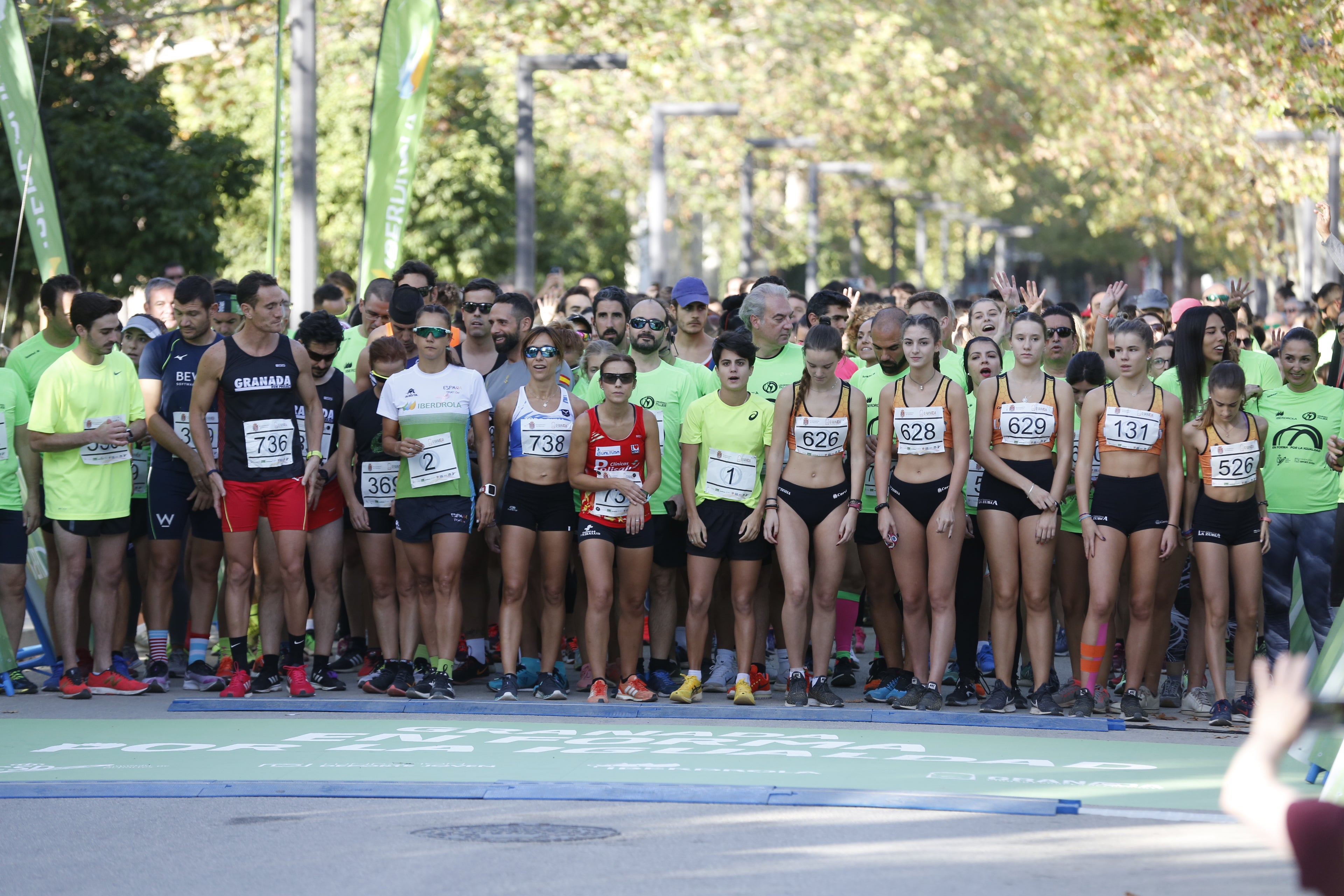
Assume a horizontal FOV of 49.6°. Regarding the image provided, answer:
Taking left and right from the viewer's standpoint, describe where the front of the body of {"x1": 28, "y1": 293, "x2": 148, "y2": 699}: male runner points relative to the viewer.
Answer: facing the viewer and to the right of the viewer

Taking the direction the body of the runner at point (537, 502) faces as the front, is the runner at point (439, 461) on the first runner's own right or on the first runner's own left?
on the first runner's own right

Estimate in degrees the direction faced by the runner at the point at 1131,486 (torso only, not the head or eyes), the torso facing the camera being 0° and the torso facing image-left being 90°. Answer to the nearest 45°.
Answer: approximately 0°

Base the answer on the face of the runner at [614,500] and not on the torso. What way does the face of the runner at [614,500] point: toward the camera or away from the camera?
toward the camera

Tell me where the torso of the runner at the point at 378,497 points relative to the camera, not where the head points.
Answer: toward the camera

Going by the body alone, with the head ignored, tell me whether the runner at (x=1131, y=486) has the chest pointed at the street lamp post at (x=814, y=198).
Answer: no

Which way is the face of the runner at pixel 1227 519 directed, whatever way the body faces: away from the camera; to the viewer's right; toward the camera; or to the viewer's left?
toward the camera

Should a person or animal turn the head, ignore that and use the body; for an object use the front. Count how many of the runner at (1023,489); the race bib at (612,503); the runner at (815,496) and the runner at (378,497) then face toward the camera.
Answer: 4

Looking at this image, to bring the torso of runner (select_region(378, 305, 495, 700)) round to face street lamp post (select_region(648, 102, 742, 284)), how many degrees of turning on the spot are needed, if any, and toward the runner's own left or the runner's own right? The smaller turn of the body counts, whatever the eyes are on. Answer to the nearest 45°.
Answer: approximately 180°

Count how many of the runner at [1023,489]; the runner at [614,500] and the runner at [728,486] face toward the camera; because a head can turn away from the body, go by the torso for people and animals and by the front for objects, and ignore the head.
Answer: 3

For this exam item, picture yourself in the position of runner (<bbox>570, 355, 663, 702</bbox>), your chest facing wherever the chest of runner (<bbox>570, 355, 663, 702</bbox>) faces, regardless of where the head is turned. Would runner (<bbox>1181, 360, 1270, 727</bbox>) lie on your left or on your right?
on your left

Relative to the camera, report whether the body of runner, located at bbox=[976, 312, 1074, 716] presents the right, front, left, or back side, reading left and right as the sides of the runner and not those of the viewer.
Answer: front

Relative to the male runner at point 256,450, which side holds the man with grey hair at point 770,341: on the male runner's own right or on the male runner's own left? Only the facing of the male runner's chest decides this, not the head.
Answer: on the male runner's own left

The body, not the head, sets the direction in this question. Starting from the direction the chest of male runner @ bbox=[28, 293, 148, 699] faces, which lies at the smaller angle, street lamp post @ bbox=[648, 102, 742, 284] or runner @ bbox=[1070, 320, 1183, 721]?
the runner

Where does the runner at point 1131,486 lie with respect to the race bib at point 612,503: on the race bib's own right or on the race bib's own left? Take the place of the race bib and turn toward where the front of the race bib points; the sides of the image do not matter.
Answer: on the race bib's own left

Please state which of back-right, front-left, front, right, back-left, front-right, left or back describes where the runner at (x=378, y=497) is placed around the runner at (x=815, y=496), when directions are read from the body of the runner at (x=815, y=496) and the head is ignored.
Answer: right

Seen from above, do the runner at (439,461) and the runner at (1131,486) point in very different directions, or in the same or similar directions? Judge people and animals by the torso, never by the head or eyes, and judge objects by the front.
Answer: same or similar directions

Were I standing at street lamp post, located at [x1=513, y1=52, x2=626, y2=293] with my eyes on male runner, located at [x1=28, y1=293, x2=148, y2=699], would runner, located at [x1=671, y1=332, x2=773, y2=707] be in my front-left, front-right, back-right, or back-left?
front-left

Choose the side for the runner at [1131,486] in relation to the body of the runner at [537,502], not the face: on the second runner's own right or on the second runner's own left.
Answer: on the second runner's own left

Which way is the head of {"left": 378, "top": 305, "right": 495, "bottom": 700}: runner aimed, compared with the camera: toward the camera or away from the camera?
toward the camera

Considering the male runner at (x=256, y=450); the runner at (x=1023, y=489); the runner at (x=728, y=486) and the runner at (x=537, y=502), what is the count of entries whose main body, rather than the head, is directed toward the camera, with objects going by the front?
4
